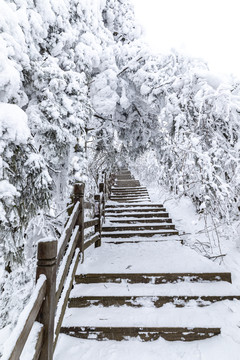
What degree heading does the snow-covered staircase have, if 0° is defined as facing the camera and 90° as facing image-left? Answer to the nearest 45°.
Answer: approximately 0°
